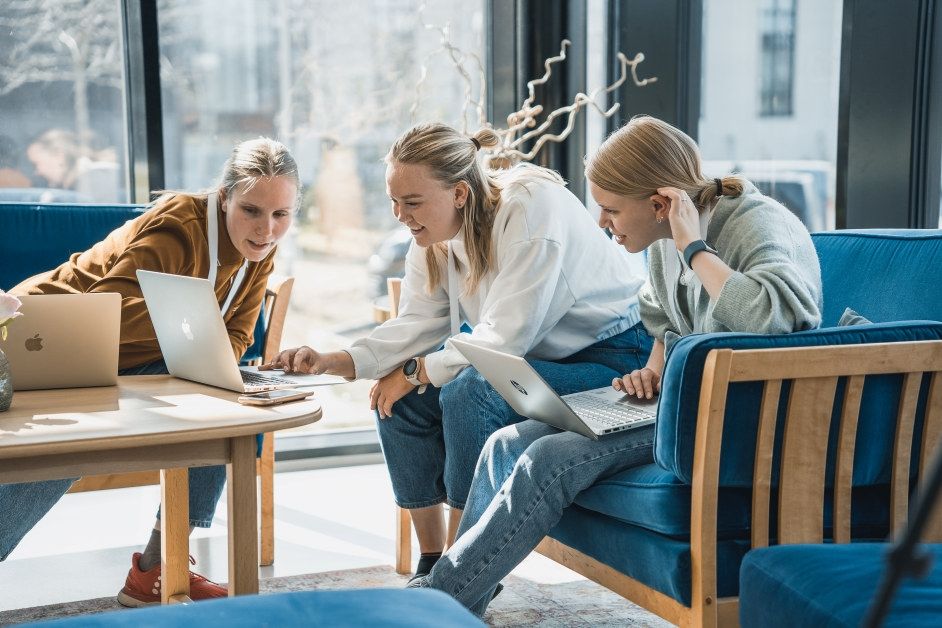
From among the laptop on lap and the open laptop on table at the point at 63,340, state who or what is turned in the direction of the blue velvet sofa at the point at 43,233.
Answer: the open laptop on table

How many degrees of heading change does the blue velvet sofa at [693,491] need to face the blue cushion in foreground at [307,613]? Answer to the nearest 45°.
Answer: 0° — it already faces it

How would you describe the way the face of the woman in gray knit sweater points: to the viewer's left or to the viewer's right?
to the viewer's left

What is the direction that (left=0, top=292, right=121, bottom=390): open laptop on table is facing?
away from the camera

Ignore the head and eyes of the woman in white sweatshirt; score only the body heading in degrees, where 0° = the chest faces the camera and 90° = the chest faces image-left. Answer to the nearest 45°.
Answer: approximately 45°

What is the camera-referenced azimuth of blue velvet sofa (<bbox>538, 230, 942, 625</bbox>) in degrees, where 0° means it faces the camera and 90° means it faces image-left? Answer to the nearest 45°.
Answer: approximately 45°

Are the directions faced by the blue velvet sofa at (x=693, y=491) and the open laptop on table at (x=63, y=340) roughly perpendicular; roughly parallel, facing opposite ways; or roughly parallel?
roughly perpendicular

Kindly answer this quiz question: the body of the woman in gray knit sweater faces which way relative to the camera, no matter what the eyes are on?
to the viewer's left

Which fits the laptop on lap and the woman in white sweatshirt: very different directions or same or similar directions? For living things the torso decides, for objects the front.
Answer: very different directions
